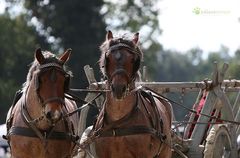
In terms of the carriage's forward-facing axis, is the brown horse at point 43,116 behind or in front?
in front

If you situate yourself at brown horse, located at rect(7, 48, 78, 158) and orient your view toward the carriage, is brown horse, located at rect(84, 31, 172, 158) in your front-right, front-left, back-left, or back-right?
front-right

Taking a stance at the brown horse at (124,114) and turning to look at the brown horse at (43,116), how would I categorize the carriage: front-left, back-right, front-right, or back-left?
back-right

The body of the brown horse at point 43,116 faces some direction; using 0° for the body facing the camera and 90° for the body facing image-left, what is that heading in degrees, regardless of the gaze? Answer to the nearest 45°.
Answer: approximately 0°

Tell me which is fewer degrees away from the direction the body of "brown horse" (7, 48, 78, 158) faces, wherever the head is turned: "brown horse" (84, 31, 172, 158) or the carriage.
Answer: the brown horse

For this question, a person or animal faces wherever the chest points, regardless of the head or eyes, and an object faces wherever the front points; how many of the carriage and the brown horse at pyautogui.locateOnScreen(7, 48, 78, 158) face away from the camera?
0

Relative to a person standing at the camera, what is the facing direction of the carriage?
facing the viewer and to the left of the viewer

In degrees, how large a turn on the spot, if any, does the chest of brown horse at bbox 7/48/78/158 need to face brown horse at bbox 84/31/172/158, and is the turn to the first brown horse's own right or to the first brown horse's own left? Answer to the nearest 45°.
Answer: approximately 90° to the first brown horse's own left

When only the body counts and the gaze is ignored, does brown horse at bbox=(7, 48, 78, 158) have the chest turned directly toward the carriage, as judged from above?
no

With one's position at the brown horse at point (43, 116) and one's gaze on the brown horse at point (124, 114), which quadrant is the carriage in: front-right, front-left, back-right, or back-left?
front-left
